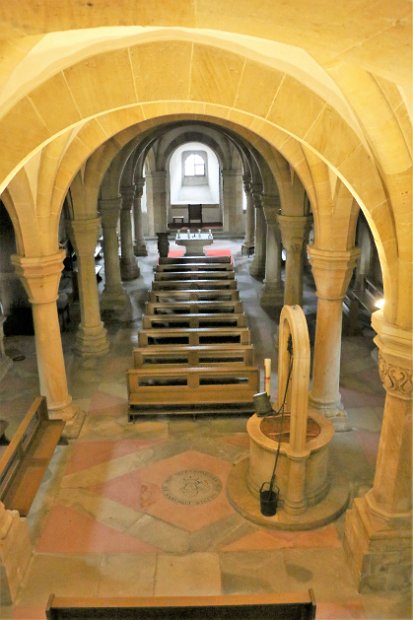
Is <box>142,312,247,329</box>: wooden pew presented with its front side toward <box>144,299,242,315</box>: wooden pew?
yes

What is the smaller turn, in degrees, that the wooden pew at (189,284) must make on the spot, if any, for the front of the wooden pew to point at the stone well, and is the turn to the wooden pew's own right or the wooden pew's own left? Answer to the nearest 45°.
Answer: approximately 180°

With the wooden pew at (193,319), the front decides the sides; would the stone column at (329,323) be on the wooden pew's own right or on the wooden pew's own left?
on the wooden pew's own right

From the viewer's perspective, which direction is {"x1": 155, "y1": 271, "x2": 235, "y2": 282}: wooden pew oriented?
away from the camera

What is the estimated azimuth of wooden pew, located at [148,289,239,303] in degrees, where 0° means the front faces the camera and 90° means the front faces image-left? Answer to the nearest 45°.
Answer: approximately 180°

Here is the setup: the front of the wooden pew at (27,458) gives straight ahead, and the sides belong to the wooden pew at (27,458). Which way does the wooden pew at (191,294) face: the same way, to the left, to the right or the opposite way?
to the left

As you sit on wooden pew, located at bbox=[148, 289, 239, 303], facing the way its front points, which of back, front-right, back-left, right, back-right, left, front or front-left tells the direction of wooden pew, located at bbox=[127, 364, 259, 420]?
back

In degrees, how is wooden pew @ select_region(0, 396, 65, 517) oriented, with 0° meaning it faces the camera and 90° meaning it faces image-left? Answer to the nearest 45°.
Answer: approximately 270°

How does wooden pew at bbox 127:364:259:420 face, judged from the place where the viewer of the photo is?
facing away from the viewer

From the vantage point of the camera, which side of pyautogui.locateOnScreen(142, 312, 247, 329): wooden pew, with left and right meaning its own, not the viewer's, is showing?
back

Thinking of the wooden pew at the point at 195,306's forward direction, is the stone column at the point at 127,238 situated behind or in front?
in front

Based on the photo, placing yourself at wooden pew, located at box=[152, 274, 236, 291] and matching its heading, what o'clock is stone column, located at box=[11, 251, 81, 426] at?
The stone column is roughly at 7 o'clock from the wooden pew.
